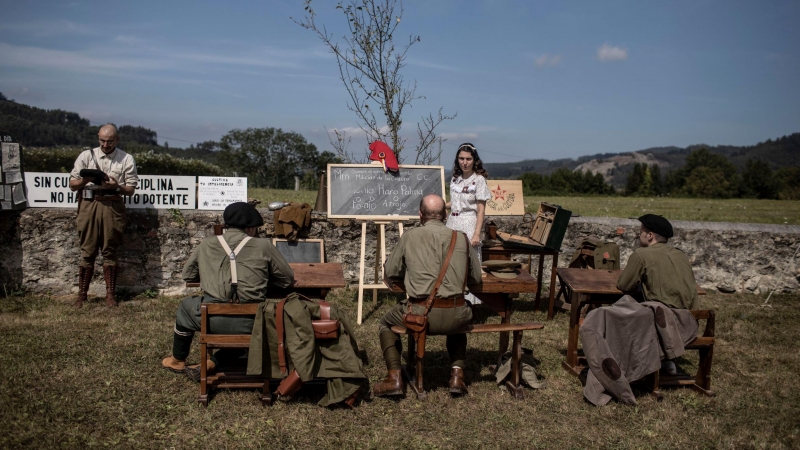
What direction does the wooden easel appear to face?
toward the camera

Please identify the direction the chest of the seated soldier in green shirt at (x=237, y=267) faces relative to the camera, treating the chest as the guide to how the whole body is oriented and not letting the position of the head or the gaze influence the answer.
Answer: away from the camera

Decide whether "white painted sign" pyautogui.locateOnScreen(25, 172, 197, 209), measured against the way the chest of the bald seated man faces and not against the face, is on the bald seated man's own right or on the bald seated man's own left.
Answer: on the bald seated man's own left

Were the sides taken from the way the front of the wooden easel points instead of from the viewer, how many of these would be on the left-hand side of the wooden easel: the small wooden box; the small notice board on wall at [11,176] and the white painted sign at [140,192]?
1

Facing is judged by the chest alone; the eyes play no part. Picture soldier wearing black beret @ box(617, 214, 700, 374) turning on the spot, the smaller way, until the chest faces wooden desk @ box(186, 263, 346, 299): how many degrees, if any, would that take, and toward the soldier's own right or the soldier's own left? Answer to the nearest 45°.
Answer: approximately 45° to the soldier's own left

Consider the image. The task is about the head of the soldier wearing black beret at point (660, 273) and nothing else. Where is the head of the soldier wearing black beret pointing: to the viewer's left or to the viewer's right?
to the viewer's left

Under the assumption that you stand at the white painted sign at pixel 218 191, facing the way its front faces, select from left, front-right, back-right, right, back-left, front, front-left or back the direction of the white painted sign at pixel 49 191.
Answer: right

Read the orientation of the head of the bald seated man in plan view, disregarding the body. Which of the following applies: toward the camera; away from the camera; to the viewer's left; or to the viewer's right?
away from the camera

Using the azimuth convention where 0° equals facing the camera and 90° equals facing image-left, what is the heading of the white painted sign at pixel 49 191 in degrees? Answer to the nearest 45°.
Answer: approximately 0°

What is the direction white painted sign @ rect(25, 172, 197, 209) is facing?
toward the camera

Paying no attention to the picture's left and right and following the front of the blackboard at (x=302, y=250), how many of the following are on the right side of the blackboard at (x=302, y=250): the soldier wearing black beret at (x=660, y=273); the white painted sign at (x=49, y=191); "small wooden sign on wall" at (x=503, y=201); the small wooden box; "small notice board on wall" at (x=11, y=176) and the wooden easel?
2

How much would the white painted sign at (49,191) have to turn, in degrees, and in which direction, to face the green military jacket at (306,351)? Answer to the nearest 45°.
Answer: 0° — it already faces it

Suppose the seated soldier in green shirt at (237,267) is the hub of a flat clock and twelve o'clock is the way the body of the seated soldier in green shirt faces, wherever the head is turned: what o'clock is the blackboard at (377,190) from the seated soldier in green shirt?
The blackboard is roughly at 1 o'clock from the seated soldier in green shirt.

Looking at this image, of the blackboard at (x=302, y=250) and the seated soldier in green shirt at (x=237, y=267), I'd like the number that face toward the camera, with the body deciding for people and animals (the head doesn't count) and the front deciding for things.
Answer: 1

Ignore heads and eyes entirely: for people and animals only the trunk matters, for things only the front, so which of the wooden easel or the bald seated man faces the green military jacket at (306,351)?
the wooden easel

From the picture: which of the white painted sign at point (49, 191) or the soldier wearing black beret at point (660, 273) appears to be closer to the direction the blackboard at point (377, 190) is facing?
the soldier wearing black beret
